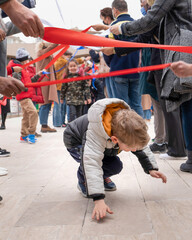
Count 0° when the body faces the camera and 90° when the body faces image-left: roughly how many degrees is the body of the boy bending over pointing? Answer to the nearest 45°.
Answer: approximately 315°

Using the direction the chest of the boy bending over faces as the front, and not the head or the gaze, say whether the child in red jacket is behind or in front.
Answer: behind
